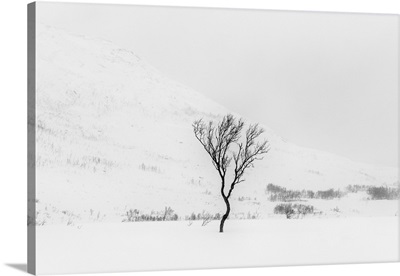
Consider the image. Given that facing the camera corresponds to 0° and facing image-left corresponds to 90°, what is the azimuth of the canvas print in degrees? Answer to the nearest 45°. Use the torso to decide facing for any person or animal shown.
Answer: approximately 315°
